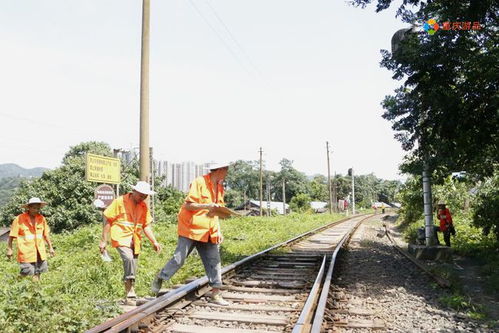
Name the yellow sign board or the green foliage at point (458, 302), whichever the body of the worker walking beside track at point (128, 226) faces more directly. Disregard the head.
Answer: the green foliage

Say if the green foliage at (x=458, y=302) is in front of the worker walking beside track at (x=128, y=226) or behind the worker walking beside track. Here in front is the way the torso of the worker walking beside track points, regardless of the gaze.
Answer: in front

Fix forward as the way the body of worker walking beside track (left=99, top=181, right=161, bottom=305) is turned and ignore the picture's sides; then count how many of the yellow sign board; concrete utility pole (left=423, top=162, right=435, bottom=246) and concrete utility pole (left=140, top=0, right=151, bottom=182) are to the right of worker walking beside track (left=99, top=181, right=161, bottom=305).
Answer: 0

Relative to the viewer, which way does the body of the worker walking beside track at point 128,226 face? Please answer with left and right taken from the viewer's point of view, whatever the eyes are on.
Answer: facing the viewer and to the right of the viewer

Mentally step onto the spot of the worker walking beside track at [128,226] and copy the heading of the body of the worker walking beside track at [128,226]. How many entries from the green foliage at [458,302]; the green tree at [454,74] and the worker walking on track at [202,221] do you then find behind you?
0

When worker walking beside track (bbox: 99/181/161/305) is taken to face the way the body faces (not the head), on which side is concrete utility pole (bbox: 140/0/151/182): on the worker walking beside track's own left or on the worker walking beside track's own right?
on the worker walking beside track's own left

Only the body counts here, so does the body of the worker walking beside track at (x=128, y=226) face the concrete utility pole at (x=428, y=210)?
no

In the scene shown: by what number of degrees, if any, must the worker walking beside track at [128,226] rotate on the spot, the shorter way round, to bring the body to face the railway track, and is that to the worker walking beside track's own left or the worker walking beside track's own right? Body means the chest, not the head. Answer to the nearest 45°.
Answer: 0° — they already face it

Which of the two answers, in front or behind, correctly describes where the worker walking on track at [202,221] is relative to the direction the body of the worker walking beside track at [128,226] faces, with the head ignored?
in front

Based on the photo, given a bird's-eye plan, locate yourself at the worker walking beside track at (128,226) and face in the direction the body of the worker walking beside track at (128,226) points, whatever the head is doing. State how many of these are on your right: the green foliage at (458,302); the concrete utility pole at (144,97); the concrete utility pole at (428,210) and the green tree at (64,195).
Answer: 0

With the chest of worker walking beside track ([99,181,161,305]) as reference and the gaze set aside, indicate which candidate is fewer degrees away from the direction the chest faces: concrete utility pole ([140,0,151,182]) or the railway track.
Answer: the railway track

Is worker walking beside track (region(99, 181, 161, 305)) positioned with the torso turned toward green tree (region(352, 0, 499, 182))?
no
